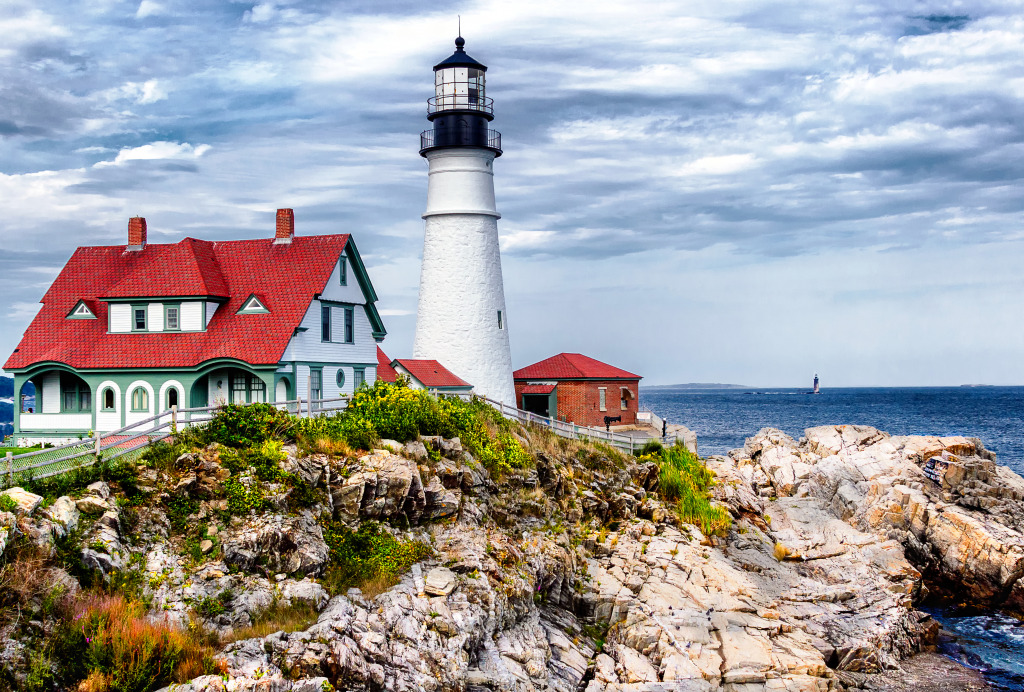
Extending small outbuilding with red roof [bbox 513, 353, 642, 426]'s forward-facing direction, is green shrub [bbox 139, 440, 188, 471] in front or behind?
in front

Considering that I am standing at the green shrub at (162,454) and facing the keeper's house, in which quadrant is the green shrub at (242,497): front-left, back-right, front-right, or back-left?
back-right

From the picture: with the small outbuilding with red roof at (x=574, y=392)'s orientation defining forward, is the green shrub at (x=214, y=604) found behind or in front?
in front

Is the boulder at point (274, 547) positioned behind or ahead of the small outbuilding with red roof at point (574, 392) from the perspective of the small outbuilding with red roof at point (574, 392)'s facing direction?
ahead

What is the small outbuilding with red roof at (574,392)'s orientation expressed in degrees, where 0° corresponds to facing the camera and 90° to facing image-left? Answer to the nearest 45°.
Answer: approximately 45°
